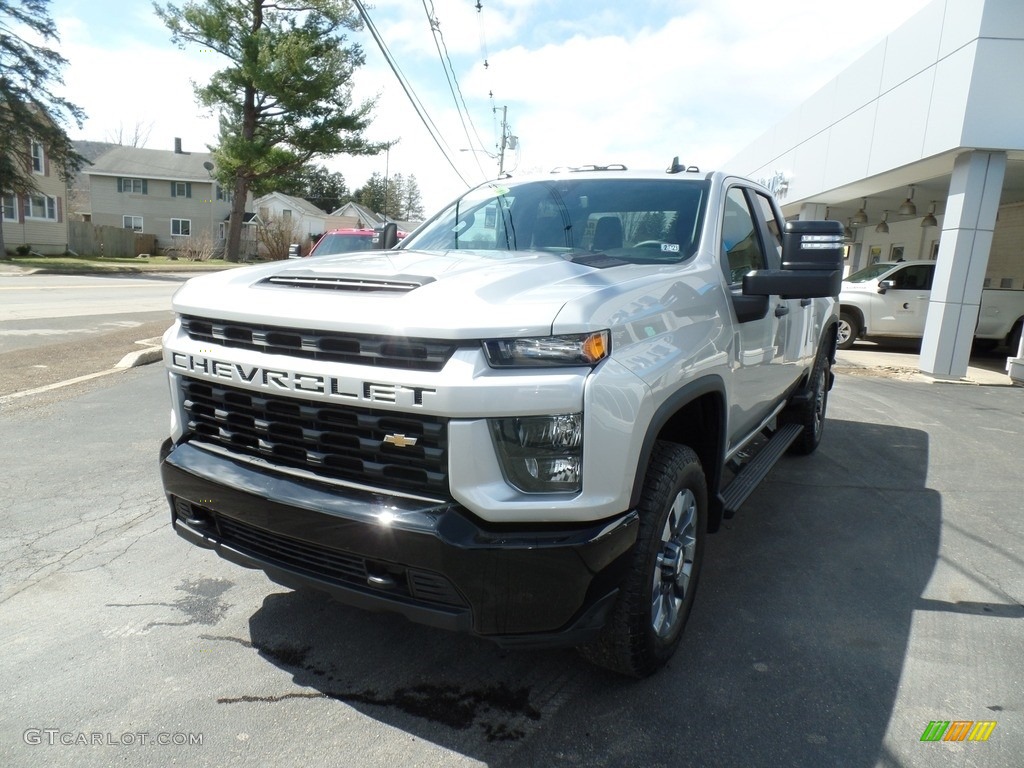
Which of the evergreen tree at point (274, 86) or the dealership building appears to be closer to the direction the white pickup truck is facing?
the evergreen tree

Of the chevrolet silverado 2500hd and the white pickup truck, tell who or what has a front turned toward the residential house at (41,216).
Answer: the white pickup truck

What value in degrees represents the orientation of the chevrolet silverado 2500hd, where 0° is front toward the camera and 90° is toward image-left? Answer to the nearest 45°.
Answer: approximately 45°

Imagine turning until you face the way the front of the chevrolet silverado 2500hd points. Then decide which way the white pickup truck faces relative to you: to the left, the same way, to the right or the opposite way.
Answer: to the right

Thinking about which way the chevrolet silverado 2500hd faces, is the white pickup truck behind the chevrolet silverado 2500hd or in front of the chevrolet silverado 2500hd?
behind

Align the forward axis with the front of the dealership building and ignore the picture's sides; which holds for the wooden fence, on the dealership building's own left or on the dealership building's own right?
on the dealership building's own right

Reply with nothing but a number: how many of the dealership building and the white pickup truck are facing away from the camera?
0

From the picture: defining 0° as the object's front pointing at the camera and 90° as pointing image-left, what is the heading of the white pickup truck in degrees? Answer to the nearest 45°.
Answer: approximately 90°

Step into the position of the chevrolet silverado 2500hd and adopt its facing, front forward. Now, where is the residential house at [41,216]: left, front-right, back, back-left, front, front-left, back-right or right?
right

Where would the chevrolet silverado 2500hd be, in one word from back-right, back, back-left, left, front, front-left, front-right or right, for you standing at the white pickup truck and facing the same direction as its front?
left

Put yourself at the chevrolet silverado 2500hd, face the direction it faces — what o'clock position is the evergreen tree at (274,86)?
The evergreen tree is roughly at 4 o'clock from the chevrolet silverado 2500hd.

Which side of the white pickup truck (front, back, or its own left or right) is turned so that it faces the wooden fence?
front

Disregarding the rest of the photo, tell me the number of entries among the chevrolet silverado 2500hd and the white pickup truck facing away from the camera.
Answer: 0

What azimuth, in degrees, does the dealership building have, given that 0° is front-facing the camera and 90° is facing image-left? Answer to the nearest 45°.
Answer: approximately 45°
